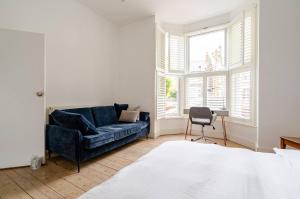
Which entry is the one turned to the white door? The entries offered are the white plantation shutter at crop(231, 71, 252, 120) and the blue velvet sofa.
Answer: the white plantation shutter

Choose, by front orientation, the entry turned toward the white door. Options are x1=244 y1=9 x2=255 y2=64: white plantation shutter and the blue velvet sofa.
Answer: the white plantation shutter

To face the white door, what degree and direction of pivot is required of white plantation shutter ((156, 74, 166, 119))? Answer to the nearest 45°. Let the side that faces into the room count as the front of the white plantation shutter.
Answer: approximately 90° to its right

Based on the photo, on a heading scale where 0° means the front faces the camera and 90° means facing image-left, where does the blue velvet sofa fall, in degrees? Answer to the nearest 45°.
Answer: approximately 315°

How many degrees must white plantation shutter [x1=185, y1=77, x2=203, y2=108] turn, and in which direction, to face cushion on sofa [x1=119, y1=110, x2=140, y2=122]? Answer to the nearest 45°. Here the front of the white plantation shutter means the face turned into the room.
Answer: approximately 45° to its right

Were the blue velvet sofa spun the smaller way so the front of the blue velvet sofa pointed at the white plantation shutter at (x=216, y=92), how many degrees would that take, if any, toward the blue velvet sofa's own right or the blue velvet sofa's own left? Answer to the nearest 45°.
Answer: approximately 45° to the blue velvet sofa's own left

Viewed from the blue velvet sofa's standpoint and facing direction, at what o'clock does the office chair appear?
The office chair is roughly at 10 o'clock from the blue velvet sofa.

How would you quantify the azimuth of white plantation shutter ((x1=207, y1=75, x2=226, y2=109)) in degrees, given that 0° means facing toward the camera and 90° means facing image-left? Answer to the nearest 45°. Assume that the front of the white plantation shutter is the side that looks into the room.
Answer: approximately 0°

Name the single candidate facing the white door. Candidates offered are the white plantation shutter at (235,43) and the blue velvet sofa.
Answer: the white plantation shutter

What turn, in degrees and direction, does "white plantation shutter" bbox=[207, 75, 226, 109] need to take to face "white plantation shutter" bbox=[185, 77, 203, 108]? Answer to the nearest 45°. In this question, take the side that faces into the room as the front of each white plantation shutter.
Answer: approximately 90° to its right

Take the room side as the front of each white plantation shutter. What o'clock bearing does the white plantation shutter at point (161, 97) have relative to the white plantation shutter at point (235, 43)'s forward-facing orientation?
the white plantation shutter at point (161, 97) is roughly at 1 o'clock from the white plantation shutter at point (235, 43).
